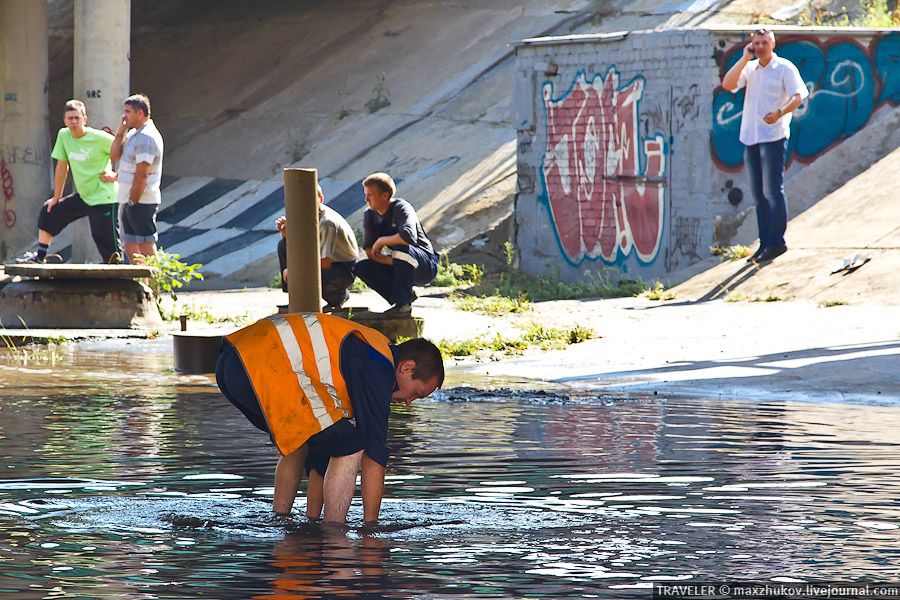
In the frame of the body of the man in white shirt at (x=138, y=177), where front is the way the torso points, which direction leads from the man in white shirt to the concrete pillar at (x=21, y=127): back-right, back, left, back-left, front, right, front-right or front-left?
right

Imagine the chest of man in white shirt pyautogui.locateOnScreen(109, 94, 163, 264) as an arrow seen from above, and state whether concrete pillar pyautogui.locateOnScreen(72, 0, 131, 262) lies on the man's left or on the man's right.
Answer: on the man's right

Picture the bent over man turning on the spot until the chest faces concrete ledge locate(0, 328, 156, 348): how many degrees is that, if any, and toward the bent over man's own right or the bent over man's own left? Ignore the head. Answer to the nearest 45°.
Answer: approximately 90° to the bent over man's own left

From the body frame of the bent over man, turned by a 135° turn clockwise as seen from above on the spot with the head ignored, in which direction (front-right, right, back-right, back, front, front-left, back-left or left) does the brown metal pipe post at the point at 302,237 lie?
back-right

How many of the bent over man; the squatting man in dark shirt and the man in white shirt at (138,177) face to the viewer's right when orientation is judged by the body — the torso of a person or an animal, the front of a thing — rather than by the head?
1

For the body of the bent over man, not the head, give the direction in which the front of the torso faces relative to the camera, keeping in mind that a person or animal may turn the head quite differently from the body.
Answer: to the viewer's right

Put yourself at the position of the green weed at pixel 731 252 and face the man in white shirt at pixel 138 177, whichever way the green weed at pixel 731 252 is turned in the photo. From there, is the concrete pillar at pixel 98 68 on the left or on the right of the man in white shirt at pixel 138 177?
right

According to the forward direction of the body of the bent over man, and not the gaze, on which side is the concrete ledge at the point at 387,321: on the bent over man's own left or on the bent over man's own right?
on the bent over man's own left

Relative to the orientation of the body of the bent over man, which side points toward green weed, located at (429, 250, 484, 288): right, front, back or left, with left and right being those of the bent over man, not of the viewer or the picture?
left

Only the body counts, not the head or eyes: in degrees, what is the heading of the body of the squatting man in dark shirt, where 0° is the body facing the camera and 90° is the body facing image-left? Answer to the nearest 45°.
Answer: approximately 45°

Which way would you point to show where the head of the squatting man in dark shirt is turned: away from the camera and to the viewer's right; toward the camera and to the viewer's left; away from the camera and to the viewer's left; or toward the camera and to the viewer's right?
toward the camera and to the viewer's left

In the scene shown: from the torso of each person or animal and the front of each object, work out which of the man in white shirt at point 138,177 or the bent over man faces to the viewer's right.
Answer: the bent over man
